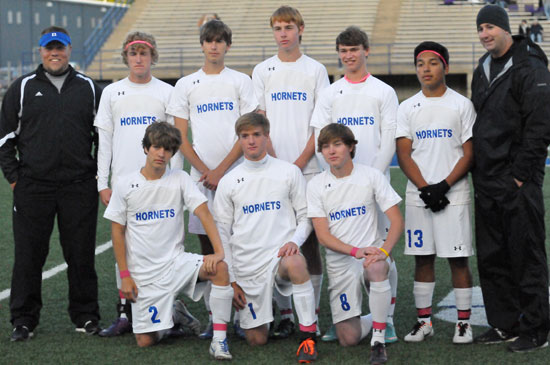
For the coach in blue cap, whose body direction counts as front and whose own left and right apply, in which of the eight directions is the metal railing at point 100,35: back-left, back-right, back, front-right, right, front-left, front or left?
back

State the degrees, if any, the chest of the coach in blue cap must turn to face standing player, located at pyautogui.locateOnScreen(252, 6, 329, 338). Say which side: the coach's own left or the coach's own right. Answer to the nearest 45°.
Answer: approximately 90° to the coach's own left

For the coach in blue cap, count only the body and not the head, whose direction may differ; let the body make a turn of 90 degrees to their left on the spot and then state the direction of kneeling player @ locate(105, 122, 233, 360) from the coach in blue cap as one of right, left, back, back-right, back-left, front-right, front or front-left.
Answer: front-right

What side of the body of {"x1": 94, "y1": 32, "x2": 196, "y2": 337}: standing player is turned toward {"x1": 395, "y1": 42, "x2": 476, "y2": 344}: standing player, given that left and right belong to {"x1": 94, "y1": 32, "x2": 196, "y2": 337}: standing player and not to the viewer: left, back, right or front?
left

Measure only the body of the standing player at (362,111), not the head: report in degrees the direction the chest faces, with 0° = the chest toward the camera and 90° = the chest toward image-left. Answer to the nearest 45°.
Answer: approximately 0°

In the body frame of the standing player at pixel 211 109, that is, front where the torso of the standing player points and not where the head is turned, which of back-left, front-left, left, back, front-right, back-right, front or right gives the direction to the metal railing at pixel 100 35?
back
